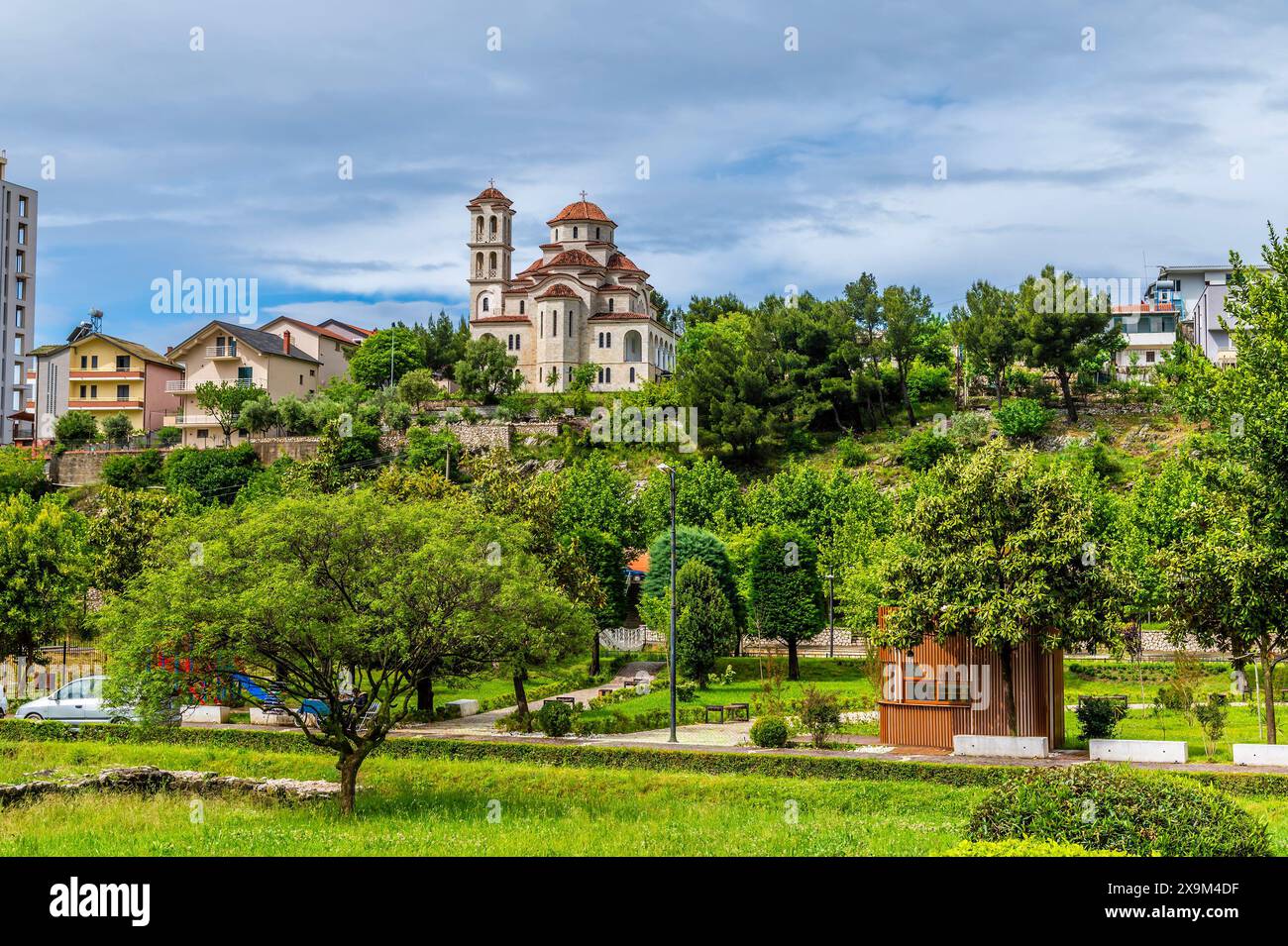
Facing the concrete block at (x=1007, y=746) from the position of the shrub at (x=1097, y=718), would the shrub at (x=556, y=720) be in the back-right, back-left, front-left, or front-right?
front-right

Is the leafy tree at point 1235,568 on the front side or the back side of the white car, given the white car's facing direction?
on the back side

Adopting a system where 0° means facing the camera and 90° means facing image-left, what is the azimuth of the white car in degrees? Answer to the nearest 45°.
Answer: approximately 90°

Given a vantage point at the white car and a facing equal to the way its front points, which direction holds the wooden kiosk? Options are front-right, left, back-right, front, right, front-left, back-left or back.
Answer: back-left

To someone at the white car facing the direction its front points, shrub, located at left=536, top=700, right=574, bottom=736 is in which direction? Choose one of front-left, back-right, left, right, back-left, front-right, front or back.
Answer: back-left

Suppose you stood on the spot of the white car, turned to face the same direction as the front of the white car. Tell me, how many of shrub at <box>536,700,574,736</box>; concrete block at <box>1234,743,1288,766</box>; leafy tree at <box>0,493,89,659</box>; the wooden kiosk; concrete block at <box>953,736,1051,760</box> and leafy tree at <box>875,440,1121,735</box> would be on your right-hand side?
1

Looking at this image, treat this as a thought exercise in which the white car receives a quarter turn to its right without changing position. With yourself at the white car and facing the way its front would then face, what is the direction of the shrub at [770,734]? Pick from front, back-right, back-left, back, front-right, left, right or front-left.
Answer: back-right

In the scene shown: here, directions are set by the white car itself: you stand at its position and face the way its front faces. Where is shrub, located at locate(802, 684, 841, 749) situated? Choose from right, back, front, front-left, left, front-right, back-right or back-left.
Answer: back-left

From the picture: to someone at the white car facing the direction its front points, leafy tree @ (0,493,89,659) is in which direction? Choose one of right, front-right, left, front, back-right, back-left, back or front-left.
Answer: right

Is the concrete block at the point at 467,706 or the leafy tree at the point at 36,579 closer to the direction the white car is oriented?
the leafy tree

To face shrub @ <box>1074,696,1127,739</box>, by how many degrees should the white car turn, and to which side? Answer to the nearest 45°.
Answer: approximately 135° to its left

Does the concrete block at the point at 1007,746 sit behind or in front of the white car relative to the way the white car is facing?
behind
